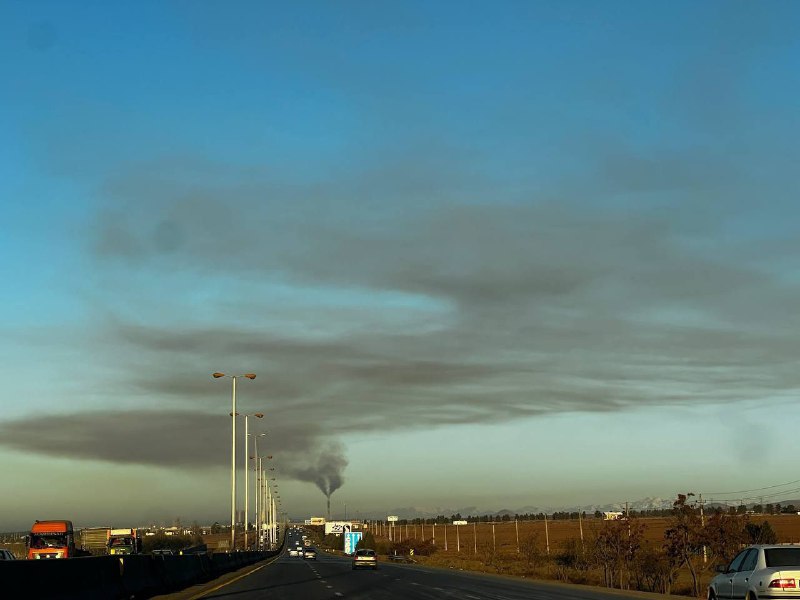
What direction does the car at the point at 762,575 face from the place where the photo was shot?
facing away from the viewer and to the left of the viewer
